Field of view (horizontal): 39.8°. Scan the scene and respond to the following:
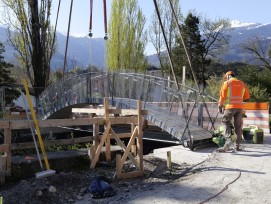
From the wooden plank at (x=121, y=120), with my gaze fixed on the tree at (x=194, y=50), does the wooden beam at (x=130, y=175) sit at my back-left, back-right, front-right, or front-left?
back-right

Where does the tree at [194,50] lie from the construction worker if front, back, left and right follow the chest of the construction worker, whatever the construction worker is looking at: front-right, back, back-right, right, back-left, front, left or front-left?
front-right

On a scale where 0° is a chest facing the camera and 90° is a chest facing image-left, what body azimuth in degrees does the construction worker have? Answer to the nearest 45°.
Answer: approximately 135°

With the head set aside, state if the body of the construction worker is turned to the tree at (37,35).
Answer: no

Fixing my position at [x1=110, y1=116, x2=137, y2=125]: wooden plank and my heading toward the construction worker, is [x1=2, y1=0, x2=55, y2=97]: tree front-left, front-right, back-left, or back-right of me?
back-left

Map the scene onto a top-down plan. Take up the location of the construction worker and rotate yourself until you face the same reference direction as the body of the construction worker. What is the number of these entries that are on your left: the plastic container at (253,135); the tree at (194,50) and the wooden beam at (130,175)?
1

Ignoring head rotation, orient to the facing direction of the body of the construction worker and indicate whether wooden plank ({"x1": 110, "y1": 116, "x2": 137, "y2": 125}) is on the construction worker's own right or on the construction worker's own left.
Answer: on the construction worker's own left

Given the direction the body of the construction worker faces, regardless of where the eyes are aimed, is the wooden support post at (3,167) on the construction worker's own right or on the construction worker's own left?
on the construction worker's own left
